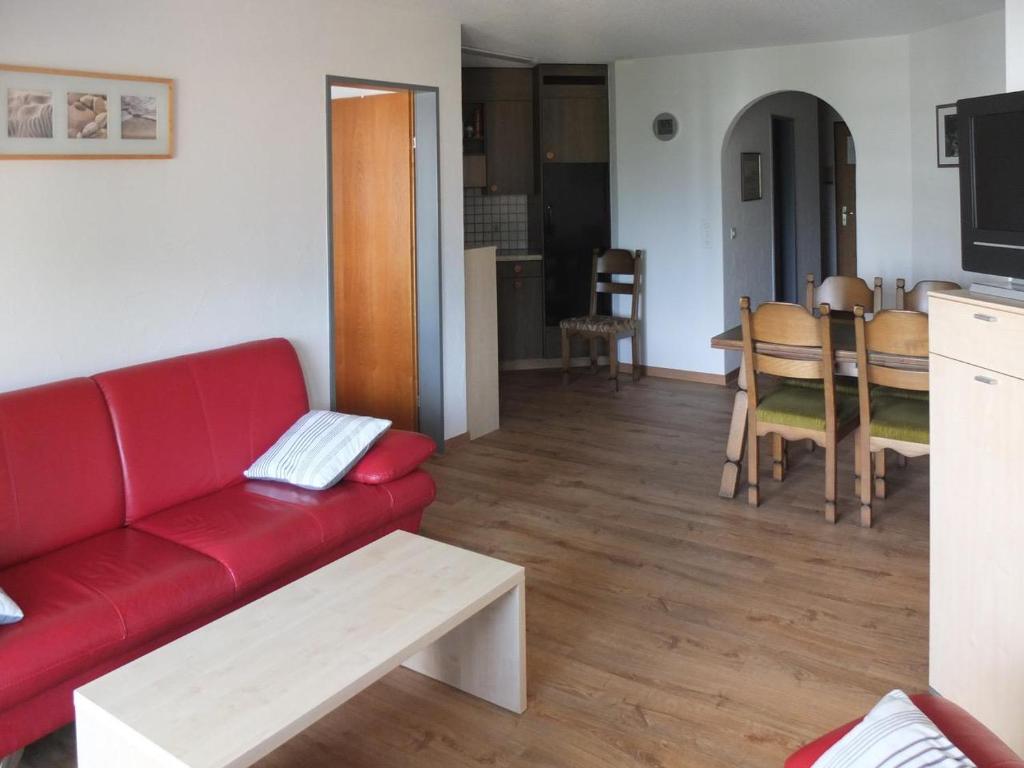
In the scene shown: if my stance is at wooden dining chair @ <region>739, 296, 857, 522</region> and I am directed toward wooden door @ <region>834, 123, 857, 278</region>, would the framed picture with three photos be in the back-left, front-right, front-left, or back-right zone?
back-left

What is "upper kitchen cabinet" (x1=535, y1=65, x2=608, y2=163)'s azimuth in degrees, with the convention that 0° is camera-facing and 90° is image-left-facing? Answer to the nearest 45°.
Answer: approximately 0°

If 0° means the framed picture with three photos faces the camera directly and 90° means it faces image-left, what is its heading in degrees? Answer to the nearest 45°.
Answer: approximately 315°

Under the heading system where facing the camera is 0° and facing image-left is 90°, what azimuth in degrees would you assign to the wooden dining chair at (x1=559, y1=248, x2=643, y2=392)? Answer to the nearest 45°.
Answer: approximately 45°

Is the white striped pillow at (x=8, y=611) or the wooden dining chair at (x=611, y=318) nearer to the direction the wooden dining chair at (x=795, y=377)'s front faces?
the wooden dining chair
